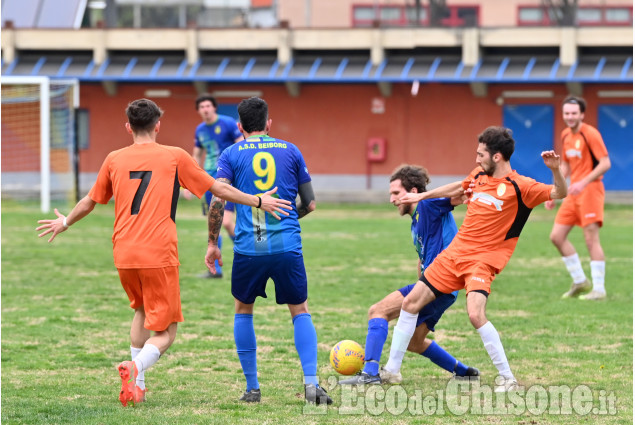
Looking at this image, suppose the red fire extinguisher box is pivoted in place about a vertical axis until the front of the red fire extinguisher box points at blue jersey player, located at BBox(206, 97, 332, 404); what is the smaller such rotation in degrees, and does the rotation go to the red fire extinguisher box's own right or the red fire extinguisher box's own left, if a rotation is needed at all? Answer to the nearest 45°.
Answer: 0° — it already faces them

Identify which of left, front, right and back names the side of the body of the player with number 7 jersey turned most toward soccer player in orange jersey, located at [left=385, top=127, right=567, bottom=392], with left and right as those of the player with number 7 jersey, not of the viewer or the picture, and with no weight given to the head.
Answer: right

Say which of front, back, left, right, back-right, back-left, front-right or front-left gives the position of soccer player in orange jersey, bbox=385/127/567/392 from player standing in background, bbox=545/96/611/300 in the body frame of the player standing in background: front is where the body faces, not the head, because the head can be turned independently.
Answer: front-left

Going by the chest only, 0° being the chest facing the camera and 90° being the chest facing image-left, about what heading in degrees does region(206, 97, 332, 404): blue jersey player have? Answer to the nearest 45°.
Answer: approximately 180°

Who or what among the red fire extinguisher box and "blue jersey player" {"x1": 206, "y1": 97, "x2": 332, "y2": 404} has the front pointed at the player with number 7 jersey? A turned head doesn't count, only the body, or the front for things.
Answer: the red fire extinguisher box

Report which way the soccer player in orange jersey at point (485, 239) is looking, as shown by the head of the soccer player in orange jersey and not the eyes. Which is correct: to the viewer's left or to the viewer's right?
to the viewer's left

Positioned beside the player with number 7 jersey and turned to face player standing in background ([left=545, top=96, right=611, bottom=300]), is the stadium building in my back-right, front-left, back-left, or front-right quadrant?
front-left

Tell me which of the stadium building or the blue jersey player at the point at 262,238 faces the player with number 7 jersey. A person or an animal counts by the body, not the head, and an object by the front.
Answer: the stadium building

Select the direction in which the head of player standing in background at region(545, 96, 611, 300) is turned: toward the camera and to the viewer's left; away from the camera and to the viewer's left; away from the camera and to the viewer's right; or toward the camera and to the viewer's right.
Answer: toward the camera and to the viewer's left

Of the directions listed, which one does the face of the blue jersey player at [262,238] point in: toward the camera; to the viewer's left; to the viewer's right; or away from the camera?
away from the camera

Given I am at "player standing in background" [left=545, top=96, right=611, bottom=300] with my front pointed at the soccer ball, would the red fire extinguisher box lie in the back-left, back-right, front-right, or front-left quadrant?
back-right

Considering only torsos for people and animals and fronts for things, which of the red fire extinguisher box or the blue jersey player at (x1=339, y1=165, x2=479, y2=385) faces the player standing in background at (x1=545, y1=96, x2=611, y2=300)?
the red fire extinguisher box

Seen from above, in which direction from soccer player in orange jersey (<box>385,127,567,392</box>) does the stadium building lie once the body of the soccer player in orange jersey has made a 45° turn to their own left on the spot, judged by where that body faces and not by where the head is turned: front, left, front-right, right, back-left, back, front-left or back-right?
back

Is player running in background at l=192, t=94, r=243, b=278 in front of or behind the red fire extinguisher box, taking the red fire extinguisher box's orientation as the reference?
in front

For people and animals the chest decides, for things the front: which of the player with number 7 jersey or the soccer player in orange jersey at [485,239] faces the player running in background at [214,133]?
the player with number 7 jersey

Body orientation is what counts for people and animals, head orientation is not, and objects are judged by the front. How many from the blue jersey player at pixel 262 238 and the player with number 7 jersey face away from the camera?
2
